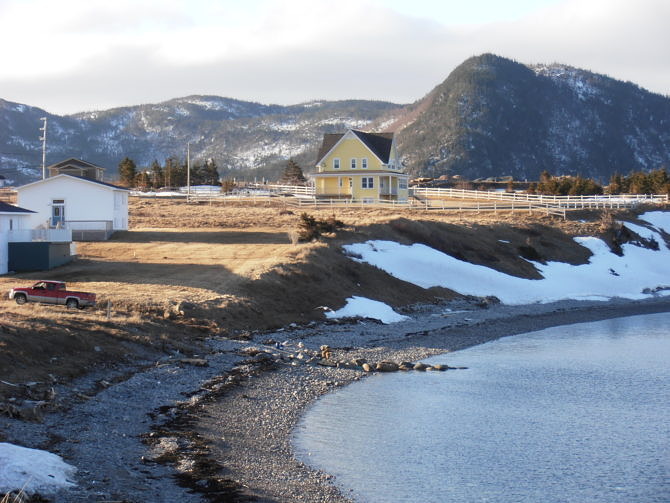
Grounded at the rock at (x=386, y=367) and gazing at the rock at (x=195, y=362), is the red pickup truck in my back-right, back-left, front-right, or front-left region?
front-right

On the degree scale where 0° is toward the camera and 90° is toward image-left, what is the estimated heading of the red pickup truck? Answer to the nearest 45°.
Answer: approximately 90°

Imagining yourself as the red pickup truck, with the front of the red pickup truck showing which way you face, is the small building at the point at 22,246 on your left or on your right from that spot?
on your right

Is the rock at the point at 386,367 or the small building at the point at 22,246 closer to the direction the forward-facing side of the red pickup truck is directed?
the small building

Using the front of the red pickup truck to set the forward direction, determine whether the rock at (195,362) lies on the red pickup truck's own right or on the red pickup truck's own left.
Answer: on the red pickup truck's own left

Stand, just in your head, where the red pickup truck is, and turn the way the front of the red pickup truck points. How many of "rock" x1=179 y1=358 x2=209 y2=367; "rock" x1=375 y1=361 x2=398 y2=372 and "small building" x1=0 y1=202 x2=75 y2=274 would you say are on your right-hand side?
1

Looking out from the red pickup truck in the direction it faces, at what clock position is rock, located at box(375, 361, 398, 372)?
The rock is roughly at 7 o'clock from the red pickup truck.

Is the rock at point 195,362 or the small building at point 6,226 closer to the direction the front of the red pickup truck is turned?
the small building

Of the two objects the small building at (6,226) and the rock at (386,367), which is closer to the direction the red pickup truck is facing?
the small building

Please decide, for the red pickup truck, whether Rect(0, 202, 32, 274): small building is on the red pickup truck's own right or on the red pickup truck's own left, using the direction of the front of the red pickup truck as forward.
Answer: on the red pickup truck's own right
